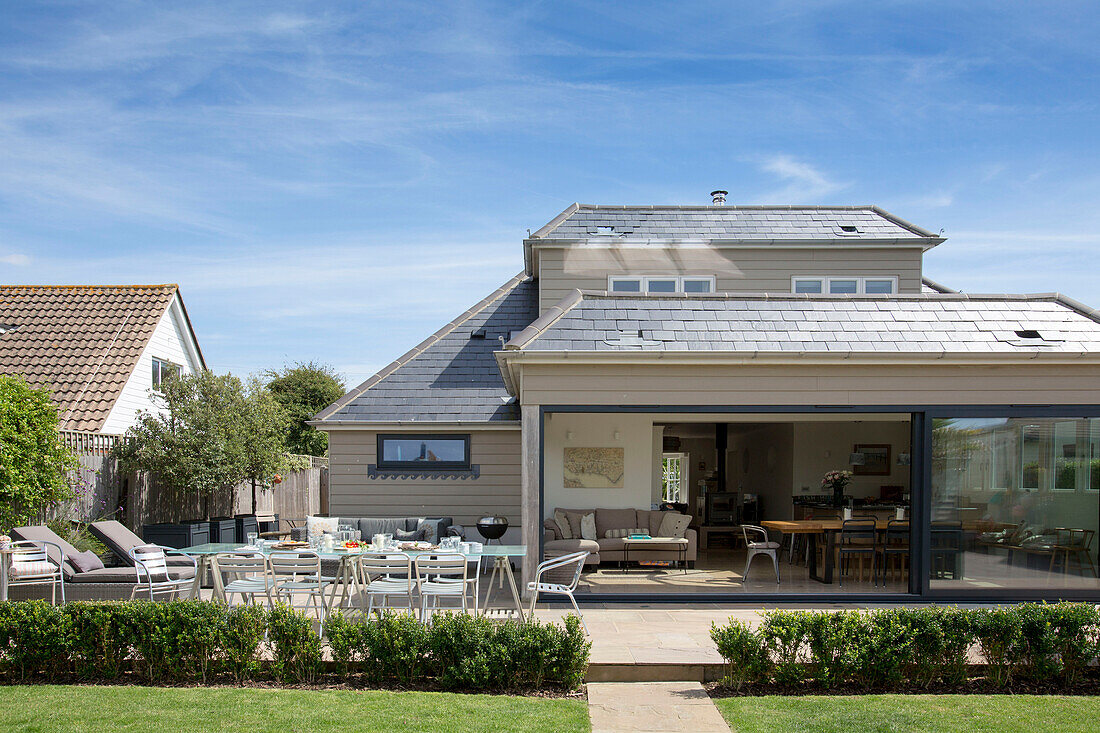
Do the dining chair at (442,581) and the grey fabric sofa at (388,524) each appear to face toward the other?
yes

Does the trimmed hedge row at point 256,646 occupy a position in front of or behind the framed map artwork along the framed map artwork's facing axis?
in front

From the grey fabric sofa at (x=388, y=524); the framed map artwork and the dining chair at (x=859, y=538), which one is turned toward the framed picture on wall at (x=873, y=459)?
the dining chair

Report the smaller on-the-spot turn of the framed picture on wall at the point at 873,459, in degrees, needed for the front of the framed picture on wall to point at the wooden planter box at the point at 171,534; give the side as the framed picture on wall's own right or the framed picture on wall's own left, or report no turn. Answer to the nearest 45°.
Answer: approximately 45° to the framed picture on wall's own right

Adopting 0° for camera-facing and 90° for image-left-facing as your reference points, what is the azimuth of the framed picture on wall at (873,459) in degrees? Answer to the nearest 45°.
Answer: approximately 0°

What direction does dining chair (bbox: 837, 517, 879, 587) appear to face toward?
away from the camera

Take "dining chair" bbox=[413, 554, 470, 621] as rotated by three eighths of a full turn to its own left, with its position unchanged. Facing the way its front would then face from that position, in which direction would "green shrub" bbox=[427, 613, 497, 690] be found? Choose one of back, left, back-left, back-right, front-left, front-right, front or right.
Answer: front-left

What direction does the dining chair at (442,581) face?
away from the camera

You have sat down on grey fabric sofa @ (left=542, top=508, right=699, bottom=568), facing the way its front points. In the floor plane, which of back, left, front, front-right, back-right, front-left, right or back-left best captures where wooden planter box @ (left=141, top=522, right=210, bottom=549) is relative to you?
right

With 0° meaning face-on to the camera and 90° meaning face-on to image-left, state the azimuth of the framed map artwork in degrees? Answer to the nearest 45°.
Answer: approximately 0°
